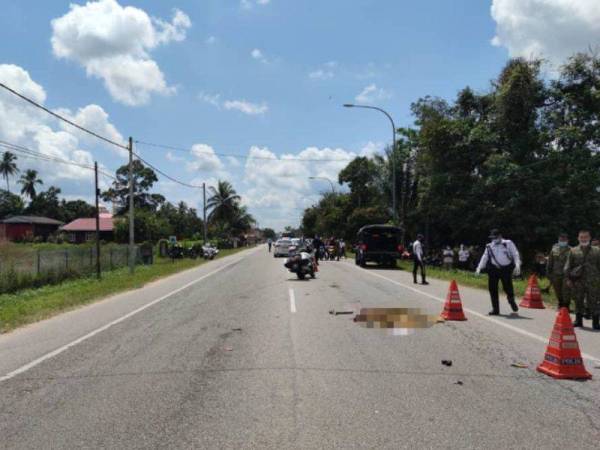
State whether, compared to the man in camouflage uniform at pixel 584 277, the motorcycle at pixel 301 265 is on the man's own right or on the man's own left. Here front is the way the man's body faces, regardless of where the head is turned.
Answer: on the man's own right

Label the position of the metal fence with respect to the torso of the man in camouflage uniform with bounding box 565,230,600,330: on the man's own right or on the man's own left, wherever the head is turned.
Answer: on the man's own right

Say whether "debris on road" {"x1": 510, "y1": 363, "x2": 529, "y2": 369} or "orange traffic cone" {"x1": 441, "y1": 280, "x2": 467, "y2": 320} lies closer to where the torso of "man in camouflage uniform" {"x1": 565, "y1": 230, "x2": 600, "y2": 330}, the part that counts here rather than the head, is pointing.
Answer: the debris on road

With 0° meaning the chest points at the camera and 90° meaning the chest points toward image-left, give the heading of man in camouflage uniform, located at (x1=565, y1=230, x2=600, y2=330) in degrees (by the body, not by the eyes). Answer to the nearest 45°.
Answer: approximately 0°

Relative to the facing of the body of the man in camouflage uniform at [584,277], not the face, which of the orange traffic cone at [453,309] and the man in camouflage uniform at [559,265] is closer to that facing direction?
the orange traffic cone
